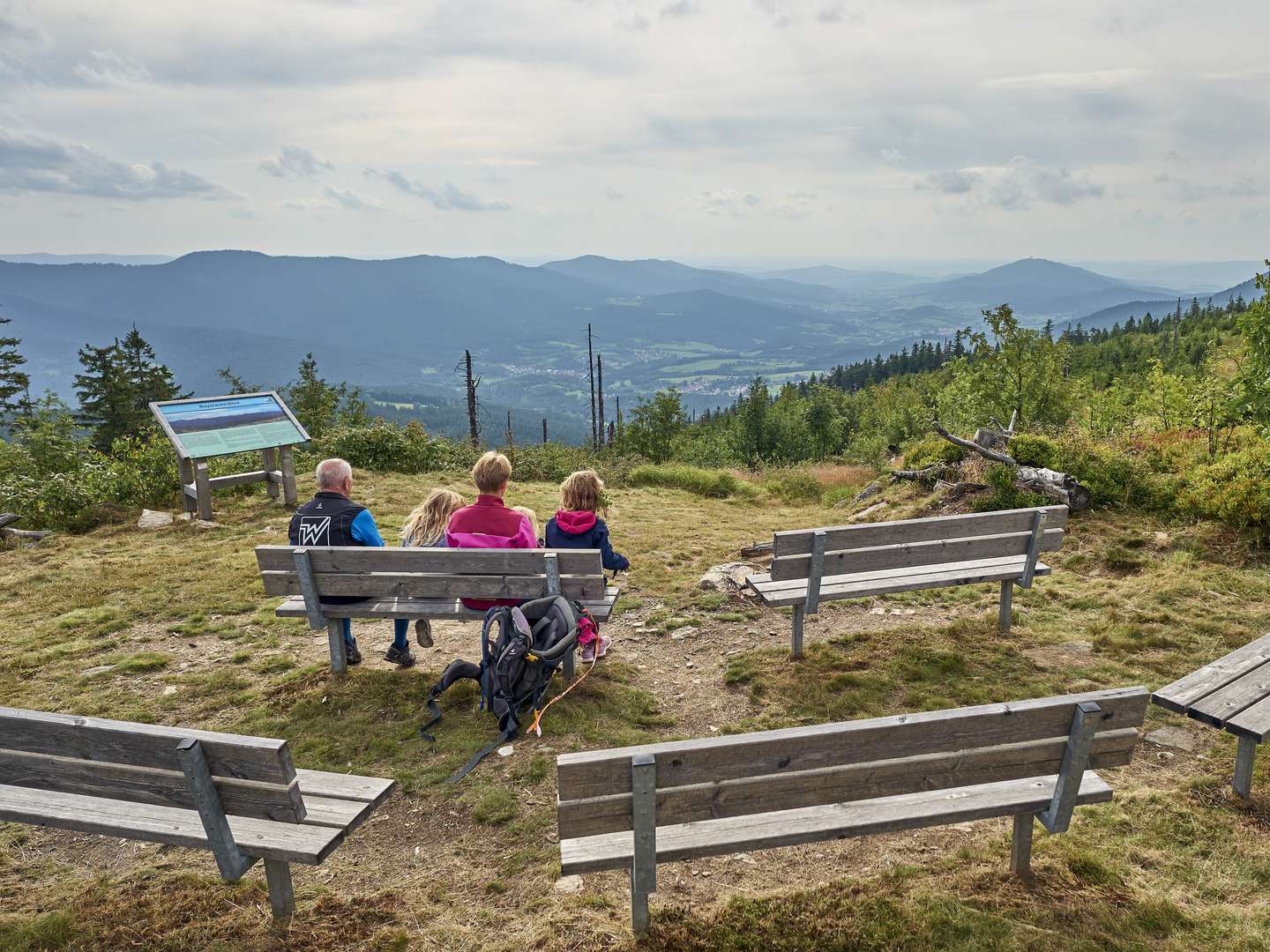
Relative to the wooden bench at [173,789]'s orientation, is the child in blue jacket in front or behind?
in front

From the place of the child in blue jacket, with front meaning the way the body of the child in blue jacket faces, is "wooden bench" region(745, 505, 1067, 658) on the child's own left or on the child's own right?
on the child's own right

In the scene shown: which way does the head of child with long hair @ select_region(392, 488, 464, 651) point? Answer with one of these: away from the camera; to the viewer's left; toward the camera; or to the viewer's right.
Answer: away from the camera

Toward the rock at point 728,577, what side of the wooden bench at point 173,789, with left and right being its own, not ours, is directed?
front

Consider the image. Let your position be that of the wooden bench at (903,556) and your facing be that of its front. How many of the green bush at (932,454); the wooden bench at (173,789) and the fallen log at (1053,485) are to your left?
1

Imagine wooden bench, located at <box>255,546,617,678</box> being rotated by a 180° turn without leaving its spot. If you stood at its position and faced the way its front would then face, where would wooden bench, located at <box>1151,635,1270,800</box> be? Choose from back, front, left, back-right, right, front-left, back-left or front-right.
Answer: front-left

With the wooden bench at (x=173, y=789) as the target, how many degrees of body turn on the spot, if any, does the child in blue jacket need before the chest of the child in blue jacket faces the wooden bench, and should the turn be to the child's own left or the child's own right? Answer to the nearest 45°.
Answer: approximately 135° to the child's own left

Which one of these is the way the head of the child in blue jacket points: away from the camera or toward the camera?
away from the camera

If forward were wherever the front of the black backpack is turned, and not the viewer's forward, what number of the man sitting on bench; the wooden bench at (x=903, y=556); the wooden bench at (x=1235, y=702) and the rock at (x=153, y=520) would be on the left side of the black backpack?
2

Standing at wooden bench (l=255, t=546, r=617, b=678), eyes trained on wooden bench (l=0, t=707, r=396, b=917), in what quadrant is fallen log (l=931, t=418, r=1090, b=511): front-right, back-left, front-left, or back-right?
back-left

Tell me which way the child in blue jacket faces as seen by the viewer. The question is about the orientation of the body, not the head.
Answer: away from the camera

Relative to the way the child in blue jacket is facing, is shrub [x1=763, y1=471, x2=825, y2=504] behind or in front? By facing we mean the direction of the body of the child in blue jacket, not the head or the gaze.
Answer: in front

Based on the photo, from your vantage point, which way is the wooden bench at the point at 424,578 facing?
away from the camera

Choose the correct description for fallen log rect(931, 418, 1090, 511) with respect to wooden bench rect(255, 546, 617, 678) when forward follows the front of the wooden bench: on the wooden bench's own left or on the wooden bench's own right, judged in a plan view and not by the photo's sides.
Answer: on the wooden bench's own right
